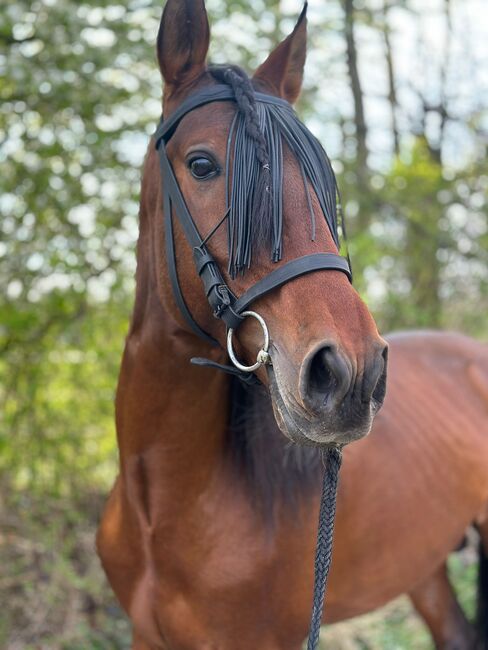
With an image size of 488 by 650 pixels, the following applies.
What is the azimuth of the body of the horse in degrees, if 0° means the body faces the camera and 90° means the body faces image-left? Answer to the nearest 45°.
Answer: approximately 45°

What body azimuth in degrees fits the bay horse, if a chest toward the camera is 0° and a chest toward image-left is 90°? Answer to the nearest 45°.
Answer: approximately 45°
